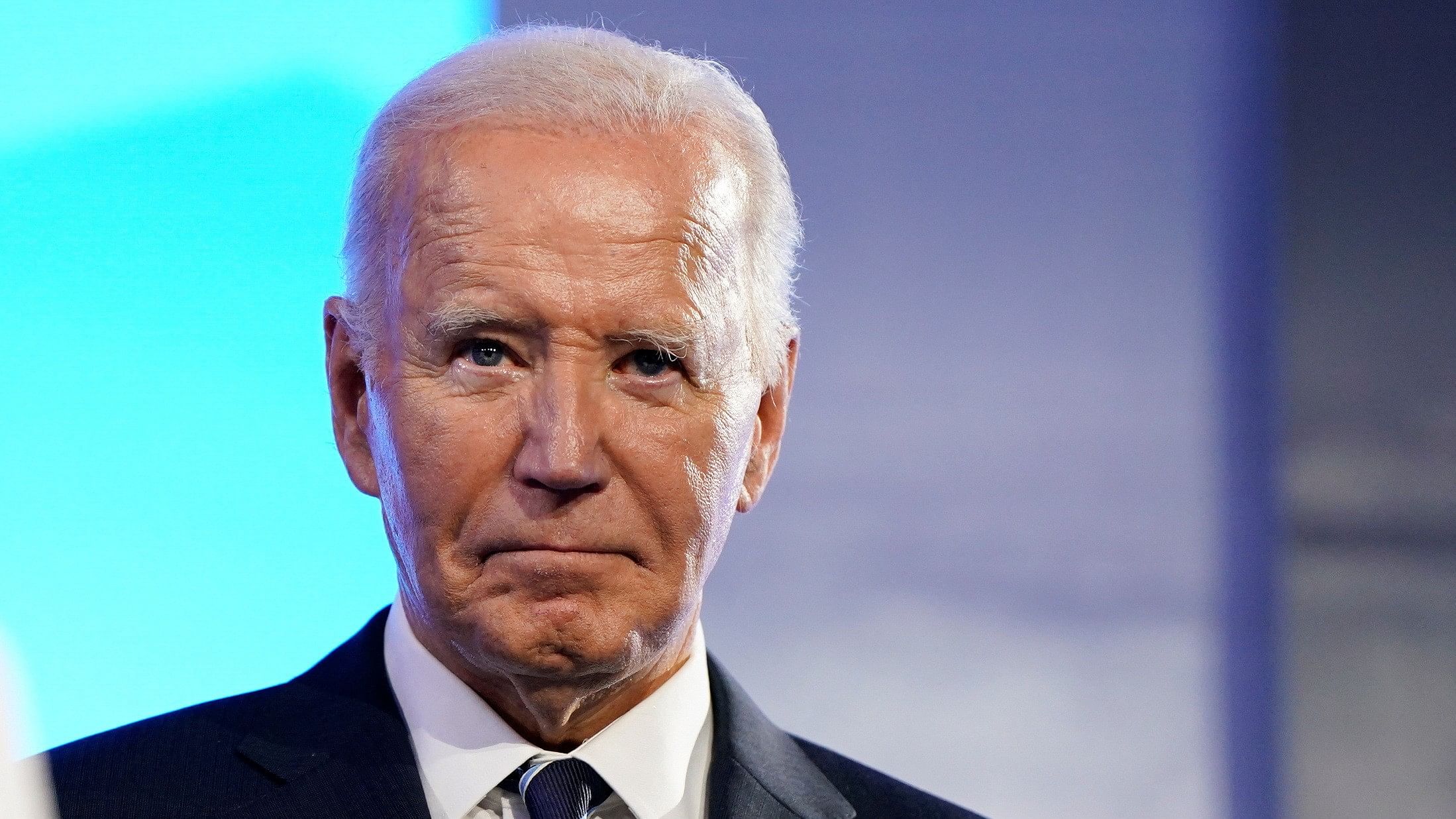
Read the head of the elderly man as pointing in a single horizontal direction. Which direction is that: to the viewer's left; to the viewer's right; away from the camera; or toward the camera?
toward the camera

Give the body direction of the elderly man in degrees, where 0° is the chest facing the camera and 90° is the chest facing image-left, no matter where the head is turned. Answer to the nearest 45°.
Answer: approximately 0°
